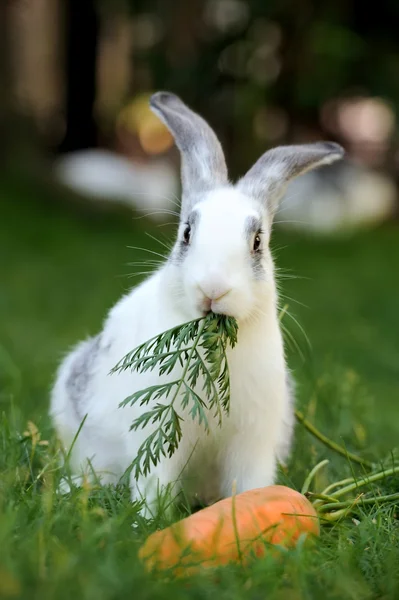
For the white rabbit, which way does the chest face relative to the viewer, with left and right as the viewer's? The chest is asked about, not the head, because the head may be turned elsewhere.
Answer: facing the viewer and to the right of the viewer

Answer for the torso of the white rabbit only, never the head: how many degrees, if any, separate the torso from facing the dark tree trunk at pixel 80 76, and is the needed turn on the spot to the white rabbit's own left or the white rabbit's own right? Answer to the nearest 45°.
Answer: approximately 135° to the white rabbit's own left

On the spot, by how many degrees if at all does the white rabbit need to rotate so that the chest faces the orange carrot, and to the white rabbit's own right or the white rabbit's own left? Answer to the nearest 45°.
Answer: approximately 45° to the white rabbit's own right

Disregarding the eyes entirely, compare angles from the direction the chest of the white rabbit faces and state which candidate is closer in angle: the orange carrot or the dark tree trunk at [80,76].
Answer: the orange carrot
